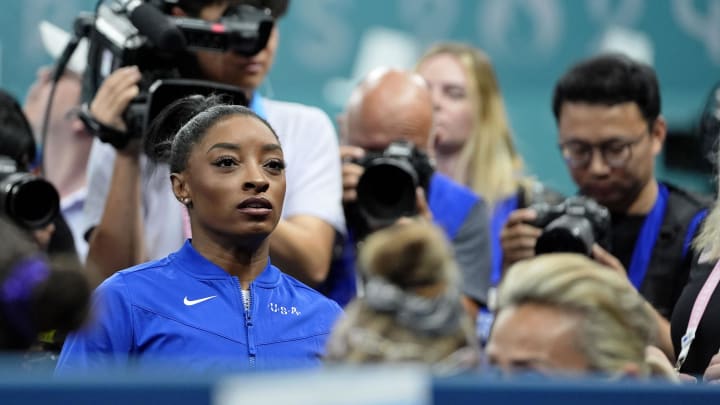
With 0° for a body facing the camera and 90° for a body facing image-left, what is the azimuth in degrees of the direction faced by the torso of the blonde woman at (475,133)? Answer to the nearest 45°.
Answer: approximately 45°

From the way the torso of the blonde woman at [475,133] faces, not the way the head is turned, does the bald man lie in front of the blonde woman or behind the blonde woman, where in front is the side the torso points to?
in front

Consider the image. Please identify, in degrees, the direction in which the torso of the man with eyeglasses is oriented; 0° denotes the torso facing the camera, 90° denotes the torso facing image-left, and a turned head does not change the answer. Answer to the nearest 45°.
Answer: approximately 45°

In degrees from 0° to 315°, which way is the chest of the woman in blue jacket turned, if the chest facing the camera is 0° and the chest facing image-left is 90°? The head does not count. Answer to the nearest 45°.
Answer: approximately 315°

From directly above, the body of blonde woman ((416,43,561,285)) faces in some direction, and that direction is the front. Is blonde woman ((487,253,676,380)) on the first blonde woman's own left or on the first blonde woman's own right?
on the first blonde woman's own left

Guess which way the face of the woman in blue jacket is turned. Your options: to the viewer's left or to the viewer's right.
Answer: to the viewer's right

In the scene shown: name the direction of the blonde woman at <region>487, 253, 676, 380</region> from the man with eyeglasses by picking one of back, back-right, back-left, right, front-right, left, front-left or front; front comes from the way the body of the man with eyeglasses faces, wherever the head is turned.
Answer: front-left
